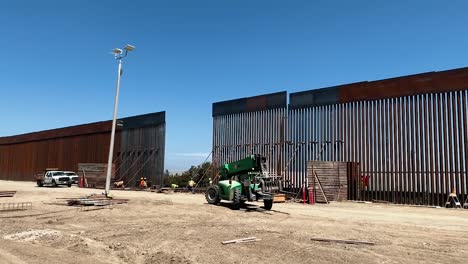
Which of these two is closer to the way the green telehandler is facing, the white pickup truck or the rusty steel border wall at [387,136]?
the rusty steel border wall

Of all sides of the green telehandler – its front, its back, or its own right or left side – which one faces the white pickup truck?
back

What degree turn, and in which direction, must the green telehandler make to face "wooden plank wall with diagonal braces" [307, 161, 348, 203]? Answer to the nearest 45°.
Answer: approximately 90° to its left

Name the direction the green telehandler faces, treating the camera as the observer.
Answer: facing the viewer and to the right of the viewer

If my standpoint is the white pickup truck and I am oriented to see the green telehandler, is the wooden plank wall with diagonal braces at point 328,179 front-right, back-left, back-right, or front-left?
front-left

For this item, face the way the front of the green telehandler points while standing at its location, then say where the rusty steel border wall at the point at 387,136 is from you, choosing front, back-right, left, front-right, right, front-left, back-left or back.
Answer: left
